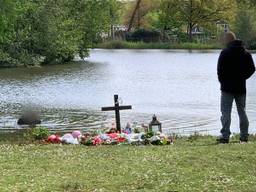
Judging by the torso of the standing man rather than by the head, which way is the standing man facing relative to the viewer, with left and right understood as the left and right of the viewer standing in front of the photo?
facing away from the viewer and to the left of the viewer

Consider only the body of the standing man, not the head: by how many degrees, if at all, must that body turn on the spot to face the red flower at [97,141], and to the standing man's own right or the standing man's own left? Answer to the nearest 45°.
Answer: approximately 45° to the standing man's own left
